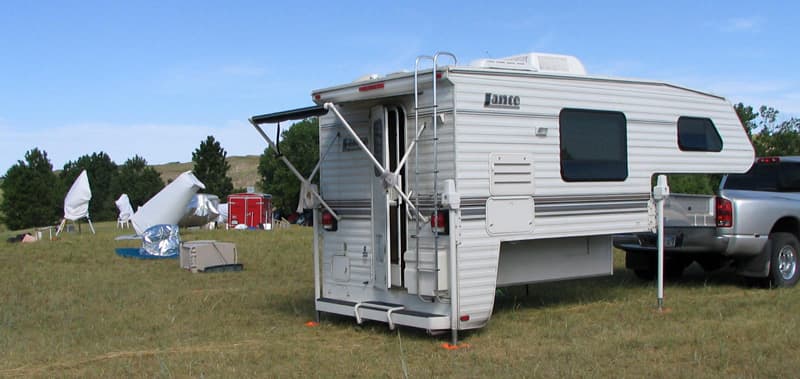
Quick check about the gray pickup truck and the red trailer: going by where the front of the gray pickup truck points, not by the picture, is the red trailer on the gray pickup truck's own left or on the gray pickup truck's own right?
on the gray pickup truck's own left

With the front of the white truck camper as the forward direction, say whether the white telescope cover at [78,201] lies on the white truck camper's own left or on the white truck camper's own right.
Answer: on the white truck camper's own left

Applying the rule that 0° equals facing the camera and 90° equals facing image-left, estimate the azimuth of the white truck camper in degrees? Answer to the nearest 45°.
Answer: approximately 225°

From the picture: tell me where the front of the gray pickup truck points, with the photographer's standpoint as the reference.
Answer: facing away from the viewer and to the right of the viewer

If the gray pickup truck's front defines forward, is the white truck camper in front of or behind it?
behind

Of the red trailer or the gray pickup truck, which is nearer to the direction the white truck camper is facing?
the gray pickup truck

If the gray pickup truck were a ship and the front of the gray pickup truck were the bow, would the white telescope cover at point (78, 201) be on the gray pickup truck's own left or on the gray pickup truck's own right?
on the gray pickup truck's own left

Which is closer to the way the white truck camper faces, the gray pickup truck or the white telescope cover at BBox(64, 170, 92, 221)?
the gray pickup truck

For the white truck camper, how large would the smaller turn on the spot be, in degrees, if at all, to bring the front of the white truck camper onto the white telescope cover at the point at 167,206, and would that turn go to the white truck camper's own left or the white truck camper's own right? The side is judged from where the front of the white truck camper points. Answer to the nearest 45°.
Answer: approximately 90° to the white truck camper's own left
